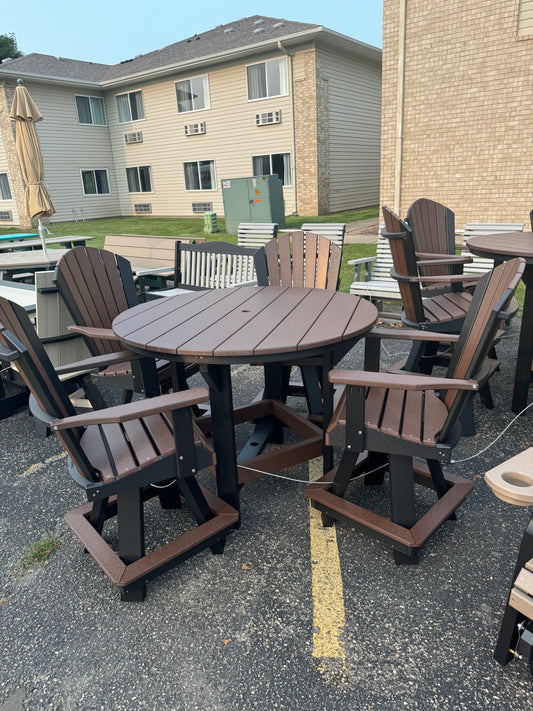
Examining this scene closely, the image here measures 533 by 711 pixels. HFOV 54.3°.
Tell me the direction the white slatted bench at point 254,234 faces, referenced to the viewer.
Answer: facing the viewer

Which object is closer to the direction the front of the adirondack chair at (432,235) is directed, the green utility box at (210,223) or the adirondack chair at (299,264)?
the adirondack chair

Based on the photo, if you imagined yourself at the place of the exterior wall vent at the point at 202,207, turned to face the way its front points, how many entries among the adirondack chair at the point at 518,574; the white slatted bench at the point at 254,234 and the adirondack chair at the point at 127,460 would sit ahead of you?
3

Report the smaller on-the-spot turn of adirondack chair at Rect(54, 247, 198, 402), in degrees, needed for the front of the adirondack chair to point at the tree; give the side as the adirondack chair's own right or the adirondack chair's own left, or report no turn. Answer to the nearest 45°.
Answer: approximately 135° to the adirondack chair's own left

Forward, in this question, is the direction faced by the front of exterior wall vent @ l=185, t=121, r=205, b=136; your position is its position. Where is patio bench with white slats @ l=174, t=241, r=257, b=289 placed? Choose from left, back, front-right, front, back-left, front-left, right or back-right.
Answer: front

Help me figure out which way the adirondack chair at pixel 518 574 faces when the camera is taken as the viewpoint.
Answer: facing the viewer and to the left of the viewer

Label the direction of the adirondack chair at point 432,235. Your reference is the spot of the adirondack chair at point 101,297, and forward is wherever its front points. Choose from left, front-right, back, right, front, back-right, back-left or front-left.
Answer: front-left

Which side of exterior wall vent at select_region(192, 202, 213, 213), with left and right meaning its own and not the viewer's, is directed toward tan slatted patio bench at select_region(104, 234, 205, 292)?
front

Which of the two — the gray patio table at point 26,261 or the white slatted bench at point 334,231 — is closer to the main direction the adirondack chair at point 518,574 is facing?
the gray patio table

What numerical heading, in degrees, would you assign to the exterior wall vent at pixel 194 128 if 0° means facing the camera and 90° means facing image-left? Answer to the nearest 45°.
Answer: approximately 0°

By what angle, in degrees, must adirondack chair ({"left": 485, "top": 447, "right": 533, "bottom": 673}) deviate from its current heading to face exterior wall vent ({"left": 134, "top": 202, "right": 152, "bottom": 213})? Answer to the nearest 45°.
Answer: approximately 90° to its right

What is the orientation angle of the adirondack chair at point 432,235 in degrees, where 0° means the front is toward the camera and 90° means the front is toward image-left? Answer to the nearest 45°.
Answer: approximately 315°

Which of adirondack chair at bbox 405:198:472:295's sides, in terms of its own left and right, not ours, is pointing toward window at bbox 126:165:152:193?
back

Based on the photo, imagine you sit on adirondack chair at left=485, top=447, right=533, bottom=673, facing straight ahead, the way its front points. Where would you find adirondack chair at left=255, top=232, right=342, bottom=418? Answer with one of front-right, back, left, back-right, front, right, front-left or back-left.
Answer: right

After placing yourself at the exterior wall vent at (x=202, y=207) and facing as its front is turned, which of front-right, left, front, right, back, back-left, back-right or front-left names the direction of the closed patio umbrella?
front

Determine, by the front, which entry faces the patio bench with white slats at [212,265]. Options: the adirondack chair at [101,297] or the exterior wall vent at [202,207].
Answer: the exterior wall vent

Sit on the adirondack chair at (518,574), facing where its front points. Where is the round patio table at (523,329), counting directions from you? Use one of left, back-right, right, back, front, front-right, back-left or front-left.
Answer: back-right

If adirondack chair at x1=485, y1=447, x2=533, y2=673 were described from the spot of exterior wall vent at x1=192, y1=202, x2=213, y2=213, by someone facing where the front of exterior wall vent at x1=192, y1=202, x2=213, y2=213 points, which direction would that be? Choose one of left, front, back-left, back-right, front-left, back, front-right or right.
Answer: front

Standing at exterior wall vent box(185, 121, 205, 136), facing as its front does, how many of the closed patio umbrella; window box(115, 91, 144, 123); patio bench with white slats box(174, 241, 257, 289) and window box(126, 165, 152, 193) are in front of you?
2
